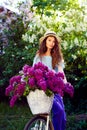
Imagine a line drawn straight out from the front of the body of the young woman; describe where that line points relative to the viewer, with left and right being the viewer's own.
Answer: facing the viewer

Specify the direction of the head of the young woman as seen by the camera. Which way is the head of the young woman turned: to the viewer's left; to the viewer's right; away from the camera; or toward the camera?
toward the camera
